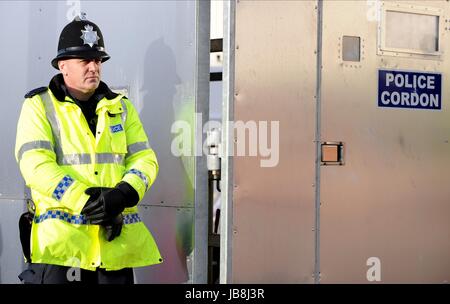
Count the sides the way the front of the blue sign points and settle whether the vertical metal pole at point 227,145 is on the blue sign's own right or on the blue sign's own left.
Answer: on the blue sign's own right

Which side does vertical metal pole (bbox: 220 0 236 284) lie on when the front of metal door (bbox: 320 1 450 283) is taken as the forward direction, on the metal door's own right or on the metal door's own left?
on the metal door's own right

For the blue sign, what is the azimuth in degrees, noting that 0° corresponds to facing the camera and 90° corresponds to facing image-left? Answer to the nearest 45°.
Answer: approximately 0°

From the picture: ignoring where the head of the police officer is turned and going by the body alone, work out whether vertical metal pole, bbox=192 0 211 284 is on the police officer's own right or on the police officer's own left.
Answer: on the police officer's own left

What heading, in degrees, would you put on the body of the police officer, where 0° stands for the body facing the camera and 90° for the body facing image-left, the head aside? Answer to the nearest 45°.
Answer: approximately 315°

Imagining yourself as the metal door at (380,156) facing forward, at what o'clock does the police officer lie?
The police officer is roughly at 2 o'clock from the metal door.
